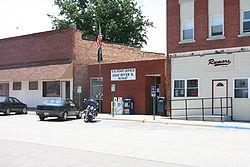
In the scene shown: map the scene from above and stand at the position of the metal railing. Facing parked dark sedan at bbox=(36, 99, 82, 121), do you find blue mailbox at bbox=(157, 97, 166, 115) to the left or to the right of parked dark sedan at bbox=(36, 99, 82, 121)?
right

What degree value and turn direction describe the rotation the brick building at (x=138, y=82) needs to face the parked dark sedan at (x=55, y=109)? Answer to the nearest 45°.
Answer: approximately 45° to its right

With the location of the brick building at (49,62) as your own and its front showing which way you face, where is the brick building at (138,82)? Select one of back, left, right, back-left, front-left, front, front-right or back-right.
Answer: left

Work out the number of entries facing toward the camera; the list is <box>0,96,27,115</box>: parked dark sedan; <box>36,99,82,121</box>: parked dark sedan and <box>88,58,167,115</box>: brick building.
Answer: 1

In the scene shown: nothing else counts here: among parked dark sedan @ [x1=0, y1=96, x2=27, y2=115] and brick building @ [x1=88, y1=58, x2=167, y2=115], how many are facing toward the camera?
1

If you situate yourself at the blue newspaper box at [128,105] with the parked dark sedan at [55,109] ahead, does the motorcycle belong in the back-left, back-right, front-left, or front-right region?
front-left

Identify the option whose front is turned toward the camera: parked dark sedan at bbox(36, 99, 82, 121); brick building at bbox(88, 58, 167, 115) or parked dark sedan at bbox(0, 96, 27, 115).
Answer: the brick building

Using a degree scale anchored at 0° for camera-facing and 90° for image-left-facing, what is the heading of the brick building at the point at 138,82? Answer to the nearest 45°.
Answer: approximately 0°

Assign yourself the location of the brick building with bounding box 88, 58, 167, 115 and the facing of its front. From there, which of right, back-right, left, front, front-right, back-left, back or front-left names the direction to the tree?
back

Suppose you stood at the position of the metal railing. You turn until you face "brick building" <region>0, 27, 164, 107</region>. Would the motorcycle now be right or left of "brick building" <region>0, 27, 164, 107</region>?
left

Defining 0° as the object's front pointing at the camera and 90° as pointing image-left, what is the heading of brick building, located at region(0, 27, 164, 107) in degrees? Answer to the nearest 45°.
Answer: approximately 45°
